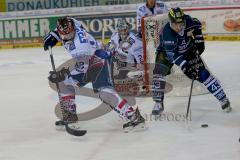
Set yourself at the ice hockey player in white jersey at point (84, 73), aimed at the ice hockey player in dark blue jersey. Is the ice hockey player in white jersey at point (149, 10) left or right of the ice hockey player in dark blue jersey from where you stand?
left

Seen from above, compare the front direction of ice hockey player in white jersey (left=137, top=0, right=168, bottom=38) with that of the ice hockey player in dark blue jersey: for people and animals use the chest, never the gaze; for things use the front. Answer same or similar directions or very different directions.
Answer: same or similar directions

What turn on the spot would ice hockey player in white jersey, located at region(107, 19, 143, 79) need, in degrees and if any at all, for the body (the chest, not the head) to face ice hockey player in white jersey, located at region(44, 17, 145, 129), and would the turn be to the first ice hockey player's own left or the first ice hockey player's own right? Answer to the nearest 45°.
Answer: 0° — they already face them

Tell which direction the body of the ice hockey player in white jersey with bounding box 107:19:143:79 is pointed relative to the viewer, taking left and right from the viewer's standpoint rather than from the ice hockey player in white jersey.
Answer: facing the viewer

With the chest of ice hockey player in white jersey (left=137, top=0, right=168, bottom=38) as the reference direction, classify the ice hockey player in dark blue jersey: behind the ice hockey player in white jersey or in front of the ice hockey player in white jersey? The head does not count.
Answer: in front

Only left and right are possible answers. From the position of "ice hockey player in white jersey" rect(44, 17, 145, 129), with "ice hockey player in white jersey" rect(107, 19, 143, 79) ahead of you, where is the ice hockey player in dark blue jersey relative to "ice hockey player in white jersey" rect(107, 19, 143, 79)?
right
